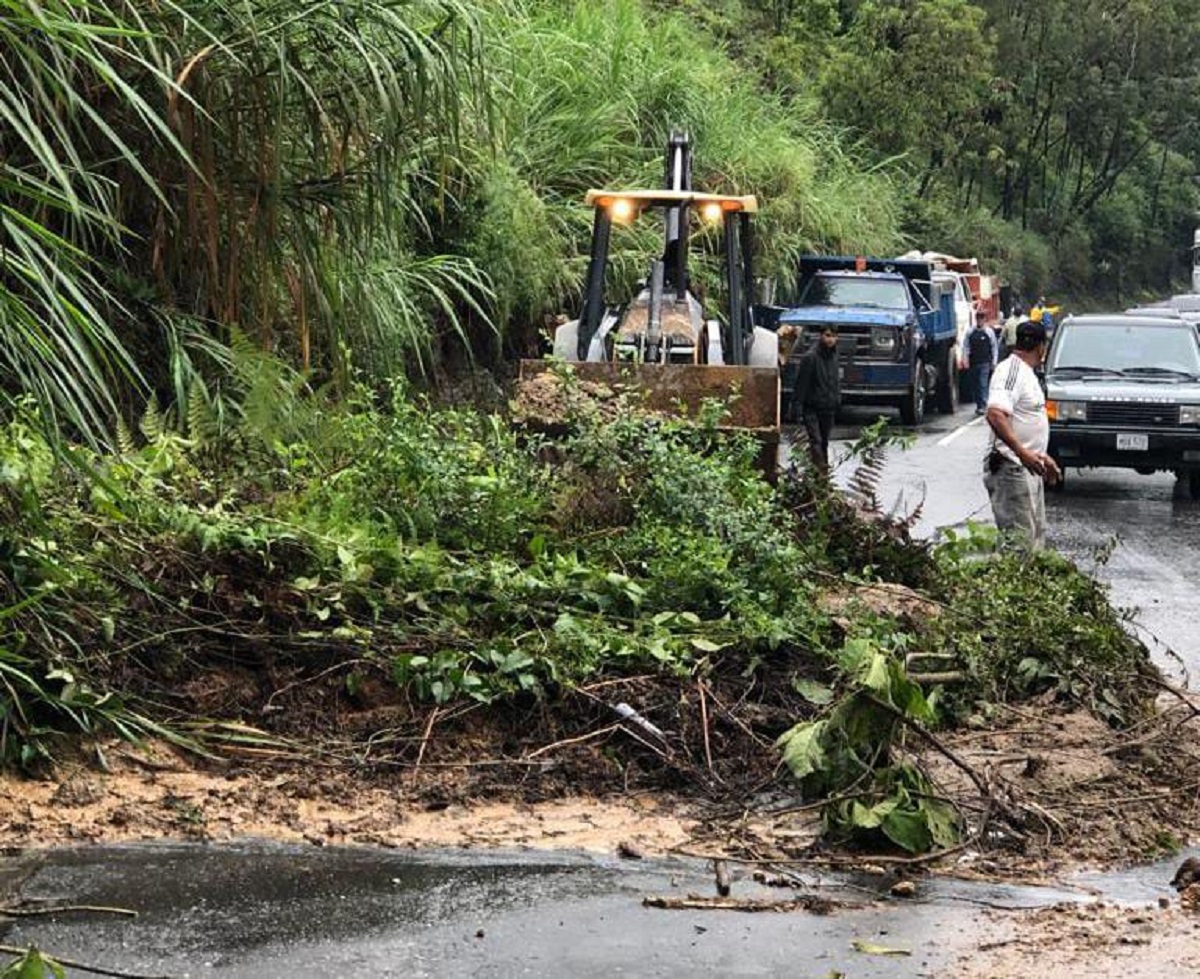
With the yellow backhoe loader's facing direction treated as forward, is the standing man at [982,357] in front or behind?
behind

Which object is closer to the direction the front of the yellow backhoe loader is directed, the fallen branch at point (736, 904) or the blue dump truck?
the fallen branch

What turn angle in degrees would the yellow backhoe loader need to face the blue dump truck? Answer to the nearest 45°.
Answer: approximately 180°

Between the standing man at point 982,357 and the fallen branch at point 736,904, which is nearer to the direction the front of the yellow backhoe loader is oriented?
the fallen branch

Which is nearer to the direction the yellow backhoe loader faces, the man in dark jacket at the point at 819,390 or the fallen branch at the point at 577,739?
the fallen branch

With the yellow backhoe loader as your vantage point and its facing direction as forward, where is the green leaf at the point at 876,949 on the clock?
The green leaf is roughly at 12 o'clock from the yellow backhoe loader.

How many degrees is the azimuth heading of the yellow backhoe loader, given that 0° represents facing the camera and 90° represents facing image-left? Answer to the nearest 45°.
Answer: approximately 0°

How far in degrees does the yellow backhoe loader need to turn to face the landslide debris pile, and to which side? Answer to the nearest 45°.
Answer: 0° — it already faces it

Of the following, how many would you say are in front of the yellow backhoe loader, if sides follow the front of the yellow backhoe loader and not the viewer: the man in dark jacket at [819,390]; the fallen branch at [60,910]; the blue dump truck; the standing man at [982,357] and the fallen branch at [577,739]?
2

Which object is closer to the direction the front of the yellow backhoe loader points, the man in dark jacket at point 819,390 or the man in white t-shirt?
the man in white t-shirt

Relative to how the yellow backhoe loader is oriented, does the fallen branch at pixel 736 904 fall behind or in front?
in front

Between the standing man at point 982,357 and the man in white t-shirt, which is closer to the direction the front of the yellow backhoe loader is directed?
the man in white t-shirt

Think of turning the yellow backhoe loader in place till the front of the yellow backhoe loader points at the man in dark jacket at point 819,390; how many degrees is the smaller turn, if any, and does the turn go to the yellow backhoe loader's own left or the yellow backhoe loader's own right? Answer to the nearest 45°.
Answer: approximately 45° to the yellow backhoe loader's own left
